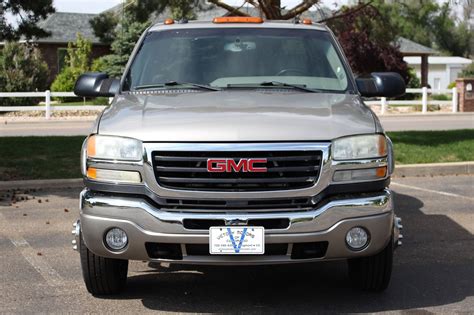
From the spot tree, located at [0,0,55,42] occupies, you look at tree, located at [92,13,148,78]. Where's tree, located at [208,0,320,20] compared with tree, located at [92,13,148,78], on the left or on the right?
right

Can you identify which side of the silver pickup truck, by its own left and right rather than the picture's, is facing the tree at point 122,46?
back

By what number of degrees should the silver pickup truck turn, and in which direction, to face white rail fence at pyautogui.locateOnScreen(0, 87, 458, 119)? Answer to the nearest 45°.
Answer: approximately 180°

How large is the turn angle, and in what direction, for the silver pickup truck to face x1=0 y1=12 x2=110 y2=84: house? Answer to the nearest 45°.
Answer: approximately 180°

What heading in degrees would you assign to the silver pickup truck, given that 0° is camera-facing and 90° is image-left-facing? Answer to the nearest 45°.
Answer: approximately 0°

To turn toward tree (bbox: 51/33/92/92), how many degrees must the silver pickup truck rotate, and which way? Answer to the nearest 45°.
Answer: approximately 180°

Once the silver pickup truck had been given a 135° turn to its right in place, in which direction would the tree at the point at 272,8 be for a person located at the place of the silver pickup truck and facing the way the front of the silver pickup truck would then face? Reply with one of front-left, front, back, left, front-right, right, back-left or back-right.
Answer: front-right

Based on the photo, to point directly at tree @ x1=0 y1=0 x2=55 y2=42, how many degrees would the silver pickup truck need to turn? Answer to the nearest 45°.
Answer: approximately 180°
